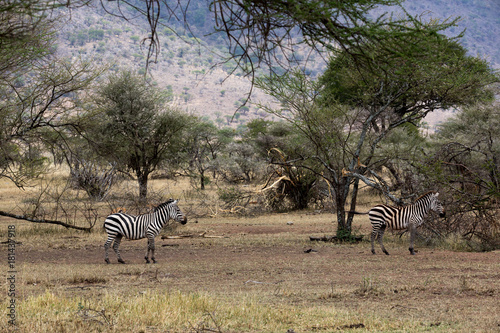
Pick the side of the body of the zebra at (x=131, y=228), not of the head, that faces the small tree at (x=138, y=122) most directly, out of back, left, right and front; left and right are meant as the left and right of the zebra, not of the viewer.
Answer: left

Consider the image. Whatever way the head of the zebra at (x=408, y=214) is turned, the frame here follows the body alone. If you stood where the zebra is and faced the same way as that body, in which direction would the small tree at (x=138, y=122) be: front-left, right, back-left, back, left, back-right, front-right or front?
back-left

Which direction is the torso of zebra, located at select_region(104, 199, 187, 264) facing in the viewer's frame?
to the viewer's right

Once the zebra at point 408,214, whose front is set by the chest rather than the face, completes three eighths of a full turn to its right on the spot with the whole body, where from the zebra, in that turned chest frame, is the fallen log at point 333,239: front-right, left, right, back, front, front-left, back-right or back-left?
right

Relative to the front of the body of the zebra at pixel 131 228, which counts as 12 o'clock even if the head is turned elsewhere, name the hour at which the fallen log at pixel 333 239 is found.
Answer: The fallen log is roughly at 11 o'clock from the zebra.

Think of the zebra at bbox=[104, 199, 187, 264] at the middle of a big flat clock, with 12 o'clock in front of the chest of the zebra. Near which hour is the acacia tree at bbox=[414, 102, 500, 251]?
The acacia tree is roughly at 12 o'clock from the zebra.

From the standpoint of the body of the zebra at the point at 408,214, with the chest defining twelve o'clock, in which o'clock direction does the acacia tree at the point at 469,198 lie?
The acacia tree is roughly at 11 o'clock from the zebra.

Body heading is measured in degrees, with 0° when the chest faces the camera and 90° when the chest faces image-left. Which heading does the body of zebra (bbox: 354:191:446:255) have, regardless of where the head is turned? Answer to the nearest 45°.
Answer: approximately 270°

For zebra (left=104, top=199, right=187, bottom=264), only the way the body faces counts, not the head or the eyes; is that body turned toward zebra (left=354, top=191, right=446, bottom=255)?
yes

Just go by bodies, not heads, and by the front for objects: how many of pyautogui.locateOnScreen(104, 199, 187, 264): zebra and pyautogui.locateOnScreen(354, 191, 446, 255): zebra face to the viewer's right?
2

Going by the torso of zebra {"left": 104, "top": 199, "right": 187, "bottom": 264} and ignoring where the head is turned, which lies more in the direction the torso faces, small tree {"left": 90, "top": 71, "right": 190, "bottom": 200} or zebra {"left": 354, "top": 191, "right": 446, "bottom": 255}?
the zebra

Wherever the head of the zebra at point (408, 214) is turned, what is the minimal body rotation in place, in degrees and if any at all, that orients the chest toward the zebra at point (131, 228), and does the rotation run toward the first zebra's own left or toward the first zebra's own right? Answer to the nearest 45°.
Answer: approximately 135° to the first zebra's own right
